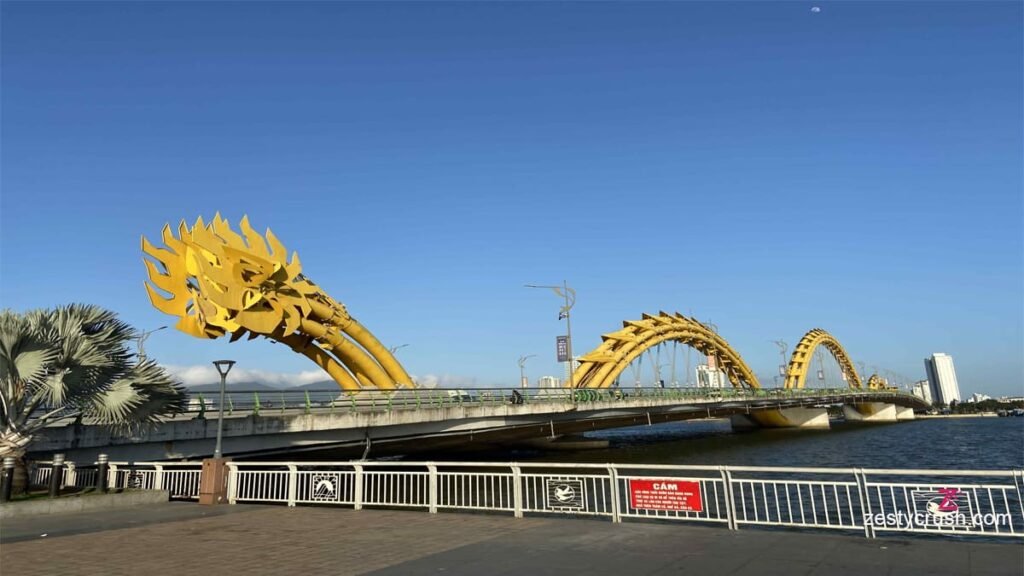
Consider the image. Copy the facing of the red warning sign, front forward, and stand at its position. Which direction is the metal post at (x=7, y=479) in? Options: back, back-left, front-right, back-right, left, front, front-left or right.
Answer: right

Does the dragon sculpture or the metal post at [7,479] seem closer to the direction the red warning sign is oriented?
the metal post

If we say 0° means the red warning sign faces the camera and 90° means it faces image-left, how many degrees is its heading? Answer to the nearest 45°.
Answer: approximately 0°

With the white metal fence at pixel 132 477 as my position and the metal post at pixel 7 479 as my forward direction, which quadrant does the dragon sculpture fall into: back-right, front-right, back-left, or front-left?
back-right

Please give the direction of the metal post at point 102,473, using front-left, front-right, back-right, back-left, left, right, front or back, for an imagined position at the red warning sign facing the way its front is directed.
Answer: right

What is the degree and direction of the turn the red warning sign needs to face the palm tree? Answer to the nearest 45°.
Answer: approximately 90° to its right

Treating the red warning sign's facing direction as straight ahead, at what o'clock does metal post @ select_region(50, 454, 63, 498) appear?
The metal post is roughly at 3 o'clock from the red warning sign.

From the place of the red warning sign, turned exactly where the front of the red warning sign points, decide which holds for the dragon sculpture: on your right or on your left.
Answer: on your right
